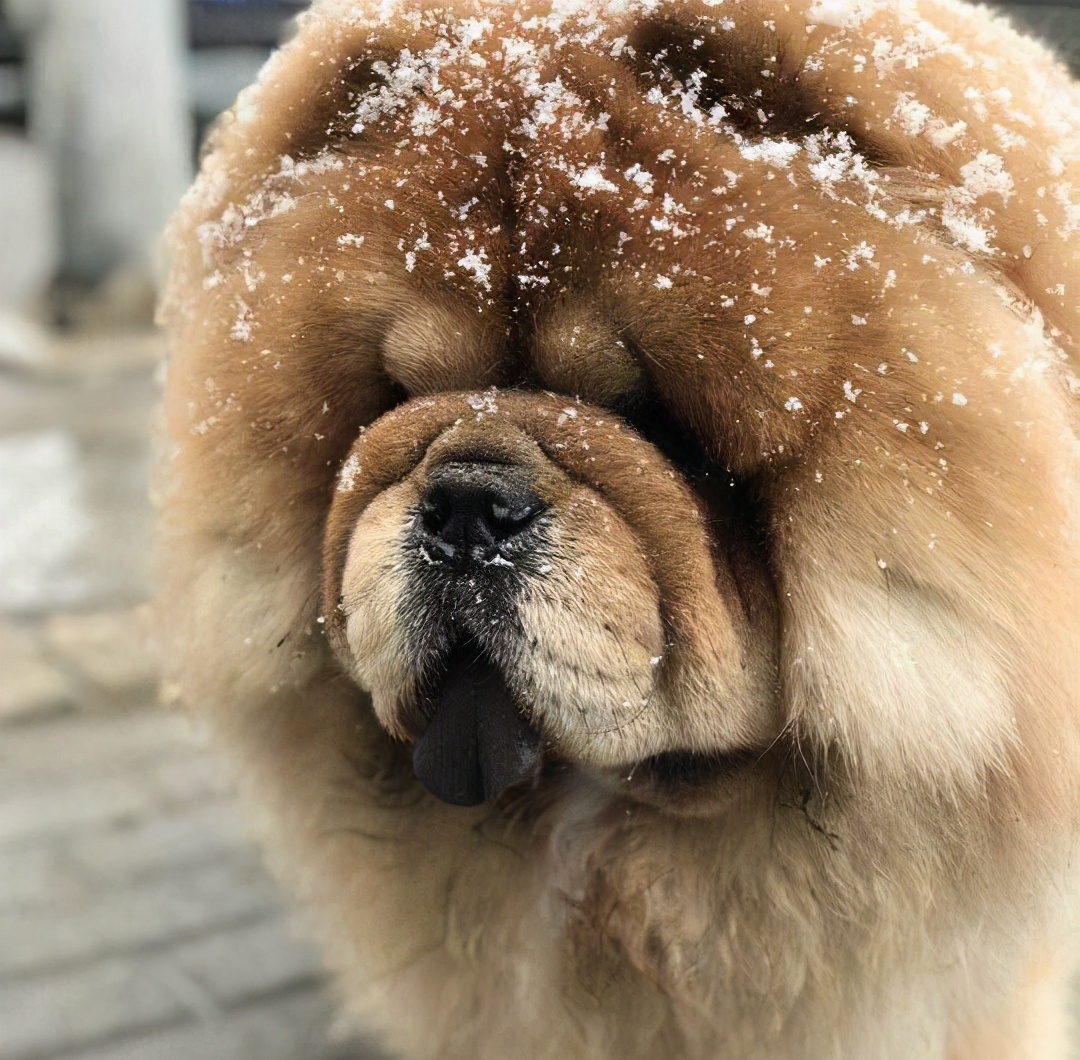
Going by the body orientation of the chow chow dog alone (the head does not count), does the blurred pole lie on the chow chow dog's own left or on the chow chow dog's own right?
on the chow chow dog's own right

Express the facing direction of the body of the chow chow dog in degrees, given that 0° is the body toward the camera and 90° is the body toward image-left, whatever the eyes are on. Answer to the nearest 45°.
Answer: approximately 45°
